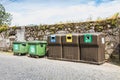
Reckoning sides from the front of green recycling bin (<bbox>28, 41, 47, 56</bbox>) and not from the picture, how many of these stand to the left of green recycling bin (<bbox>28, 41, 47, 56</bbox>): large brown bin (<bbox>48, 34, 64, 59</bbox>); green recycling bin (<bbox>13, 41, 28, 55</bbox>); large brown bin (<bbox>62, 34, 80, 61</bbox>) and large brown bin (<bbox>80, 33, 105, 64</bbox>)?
3

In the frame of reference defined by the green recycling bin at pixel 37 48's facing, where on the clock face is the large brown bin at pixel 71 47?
The large brown bin is roughly at 9 o'clock from the green recycling bin.

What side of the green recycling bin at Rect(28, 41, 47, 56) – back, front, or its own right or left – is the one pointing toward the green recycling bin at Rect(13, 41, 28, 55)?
right

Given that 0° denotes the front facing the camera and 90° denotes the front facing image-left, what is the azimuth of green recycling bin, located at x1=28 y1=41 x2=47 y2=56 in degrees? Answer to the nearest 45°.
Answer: approximately 45°

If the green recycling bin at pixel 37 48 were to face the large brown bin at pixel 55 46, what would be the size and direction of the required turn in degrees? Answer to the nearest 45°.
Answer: approximately 90° to its left
